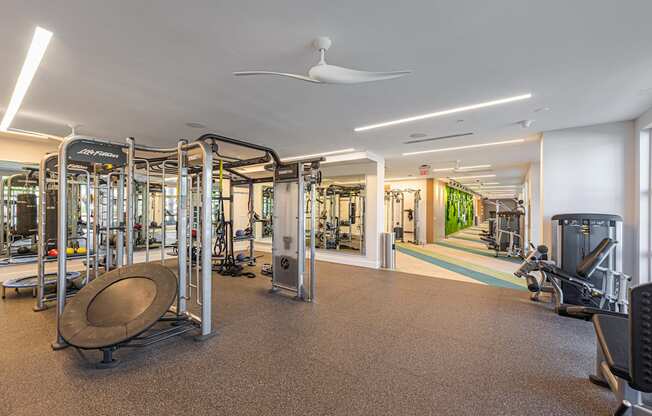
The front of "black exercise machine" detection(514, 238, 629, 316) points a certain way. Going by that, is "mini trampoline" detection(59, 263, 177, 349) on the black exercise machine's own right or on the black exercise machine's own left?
on the black exercise machine's own left

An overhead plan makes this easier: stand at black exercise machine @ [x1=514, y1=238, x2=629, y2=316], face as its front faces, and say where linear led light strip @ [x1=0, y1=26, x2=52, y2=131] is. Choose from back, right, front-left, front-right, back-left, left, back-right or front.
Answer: front-left

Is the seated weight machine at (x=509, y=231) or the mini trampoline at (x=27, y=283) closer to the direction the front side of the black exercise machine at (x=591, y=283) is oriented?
the mini trampoline

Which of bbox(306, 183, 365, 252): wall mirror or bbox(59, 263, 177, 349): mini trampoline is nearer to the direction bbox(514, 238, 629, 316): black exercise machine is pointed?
the wall mirror

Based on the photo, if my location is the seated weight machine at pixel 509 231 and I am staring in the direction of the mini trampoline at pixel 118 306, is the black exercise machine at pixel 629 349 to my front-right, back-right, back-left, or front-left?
front-left

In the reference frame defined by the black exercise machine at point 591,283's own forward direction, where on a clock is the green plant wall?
The green plant wall is roughly at 2 o'clock from the black exercise machine.

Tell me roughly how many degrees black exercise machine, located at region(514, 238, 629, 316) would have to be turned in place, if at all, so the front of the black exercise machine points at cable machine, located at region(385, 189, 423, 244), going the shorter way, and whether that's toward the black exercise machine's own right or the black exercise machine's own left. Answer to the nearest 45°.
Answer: approximately 45° to the black exercise machine's own right

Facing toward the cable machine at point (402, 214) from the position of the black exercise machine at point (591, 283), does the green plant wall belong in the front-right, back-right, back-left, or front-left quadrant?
front-right

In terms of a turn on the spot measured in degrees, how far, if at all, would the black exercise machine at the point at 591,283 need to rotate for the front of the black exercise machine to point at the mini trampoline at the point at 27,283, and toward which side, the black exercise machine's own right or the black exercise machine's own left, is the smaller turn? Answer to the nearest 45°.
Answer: approximately 45° to the black exercise machine's own left

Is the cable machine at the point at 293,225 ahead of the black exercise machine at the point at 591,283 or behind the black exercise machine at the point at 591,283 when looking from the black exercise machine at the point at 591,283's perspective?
ahead

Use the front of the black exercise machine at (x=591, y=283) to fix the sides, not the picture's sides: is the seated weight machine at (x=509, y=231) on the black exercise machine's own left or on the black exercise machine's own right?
on the black exercise machine's own right

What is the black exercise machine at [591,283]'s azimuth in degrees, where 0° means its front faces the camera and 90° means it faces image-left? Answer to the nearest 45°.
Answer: approximately 90°

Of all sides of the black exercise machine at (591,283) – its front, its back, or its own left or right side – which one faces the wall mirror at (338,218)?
front

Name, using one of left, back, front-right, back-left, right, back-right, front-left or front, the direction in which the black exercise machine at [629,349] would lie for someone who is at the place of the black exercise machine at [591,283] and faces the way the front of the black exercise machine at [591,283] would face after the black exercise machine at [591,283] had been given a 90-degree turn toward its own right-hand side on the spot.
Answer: back
